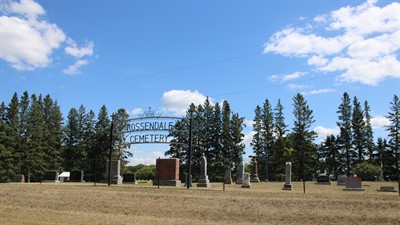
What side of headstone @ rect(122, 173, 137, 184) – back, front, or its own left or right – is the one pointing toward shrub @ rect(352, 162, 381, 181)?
left

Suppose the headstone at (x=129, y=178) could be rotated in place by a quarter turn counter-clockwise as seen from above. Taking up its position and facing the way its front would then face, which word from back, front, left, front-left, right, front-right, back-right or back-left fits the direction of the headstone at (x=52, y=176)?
back-left

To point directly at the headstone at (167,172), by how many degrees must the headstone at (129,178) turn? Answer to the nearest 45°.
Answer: approximately 45° to its left

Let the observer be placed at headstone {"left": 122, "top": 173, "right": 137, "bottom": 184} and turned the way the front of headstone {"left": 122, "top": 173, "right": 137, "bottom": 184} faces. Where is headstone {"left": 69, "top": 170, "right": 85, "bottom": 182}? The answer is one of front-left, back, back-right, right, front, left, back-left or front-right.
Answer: back-right

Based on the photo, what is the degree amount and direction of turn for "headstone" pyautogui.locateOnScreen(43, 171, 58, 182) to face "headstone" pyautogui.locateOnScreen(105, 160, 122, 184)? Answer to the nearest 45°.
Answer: approximately 45° to its left

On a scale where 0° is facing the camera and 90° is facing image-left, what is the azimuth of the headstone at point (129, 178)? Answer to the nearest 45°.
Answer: approximately 0°

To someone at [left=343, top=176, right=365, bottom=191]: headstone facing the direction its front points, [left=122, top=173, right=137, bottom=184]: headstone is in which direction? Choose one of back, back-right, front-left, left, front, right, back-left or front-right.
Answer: right

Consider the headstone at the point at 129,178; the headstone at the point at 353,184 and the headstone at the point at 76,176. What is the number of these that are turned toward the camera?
3

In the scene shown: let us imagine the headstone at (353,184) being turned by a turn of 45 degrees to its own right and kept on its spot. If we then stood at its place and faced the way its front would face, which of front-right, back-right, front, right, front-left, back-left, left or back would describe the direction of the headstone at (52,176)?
front-right
